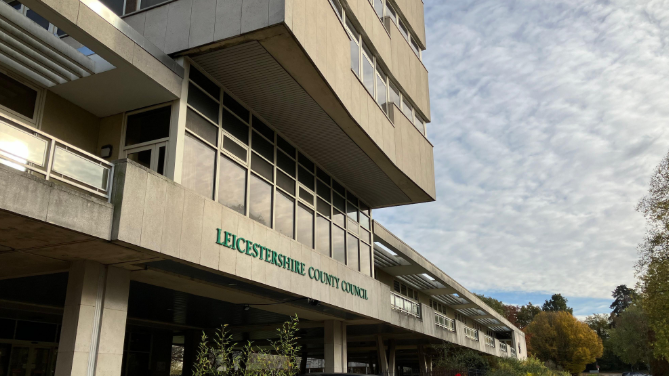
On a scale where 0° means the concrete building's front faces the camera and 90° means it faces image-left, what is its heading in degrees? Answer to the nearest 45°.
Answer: approximately 315°
